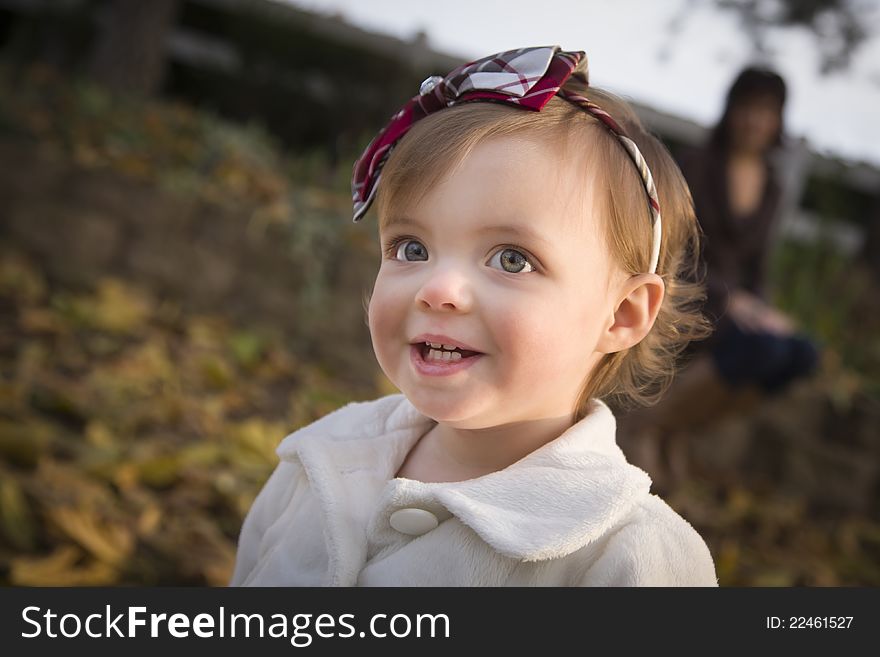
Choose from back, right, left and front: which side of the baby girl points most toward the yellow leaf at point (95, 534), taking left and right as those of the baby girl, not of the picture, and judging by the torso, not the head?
right

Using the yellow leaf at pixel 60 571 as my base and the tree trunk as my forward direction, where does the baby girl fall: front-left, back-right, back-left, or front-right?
back-right

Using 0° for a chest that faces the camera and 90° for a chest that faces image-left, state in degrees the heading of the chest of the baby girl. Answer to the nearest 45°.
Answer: approximately 45°

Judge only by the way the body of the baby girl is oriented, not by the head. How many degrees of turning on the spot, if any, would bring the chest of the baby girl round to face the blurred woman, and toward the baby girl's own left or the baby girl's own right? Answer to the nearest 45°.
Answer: approximately 135° to the baby girl's own right

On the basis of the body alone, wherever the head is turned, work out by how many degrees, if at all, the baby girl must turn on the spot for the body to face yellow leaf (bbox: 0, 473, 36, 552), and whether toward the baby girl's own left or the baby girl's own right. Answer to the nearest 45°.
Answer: approximately 90° to the baby girl's own right

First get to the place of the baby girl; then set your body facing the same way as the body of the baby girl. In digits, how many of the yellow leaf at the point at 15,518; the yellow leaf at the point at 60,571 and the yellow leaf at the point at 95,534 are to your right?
3

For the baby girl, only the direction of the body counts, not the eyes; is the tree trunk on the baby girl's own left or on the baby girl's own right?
on the baby girl's own right
